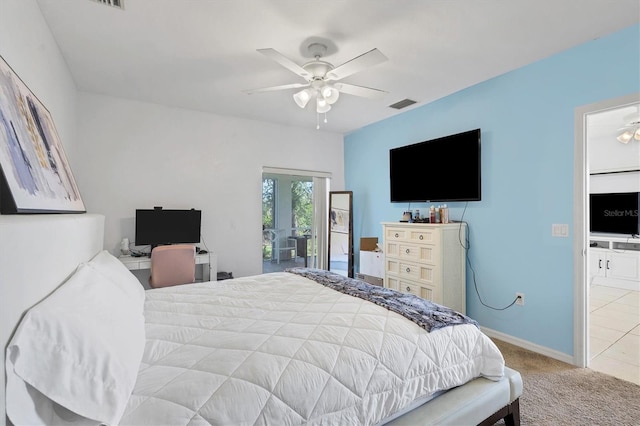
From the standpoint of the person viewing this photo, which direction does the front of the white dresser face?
facing the viewer and to the left of the viewer

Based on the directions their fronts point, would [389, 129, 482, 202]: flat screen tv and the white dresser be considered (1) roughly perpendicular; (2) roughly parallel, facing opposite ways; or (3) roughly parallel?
roughly parallel

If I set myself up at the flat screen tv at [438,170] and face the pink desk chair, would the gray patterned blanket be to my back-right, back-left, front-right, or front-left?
front-left

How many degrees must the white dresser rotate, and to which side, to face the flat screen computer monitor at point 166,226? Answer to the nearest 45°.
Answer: approximately 45° to its right

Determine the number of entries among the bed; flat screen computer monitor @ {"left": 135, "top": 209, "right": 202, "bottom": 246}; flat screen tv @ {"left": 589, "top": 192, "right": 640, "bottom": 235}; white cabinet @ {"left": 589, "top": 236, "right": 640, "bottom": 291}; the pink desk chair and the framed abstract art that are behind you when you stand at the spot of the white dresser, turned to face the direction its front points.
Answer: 2

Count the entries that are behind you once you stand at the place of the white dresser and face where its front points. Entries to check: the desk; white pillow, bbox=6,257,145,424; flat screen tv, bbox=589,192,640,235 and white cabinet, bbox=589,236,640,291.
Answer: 2

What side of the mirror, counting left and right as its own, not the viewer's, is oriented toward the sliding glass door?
right

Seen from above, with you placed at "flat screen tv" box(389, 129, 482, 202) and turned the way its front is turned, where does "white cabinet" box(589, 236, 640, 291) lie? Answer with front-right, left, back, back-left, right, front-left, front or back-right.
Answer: back

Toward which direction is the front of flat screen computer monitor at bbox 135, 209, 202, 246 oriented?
toward the camera

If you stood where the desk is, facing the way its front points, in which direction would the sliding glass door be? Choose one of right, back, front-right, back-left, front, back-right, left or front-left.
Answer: back-left

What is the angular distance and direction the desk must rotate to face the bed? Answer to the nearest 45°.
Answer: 0° — it already faces it

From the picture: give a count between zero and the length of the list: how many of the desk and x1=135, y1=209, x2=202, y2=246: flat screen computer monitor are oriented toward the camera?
2

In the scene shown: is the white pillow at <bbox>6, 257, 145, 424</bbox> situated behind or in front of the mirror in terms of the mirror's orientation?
in front

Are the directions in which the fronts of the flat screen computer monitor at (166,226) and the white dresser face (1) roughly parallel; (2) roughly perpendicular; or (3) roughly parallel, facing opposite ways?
roughly perpendicular

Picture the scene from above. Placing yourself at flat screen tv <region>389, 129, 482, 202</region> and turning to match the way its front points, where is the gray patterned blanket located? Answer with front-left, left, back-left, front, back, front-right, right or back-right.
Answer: front-left

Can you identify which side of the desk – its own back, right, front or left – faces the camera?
front
